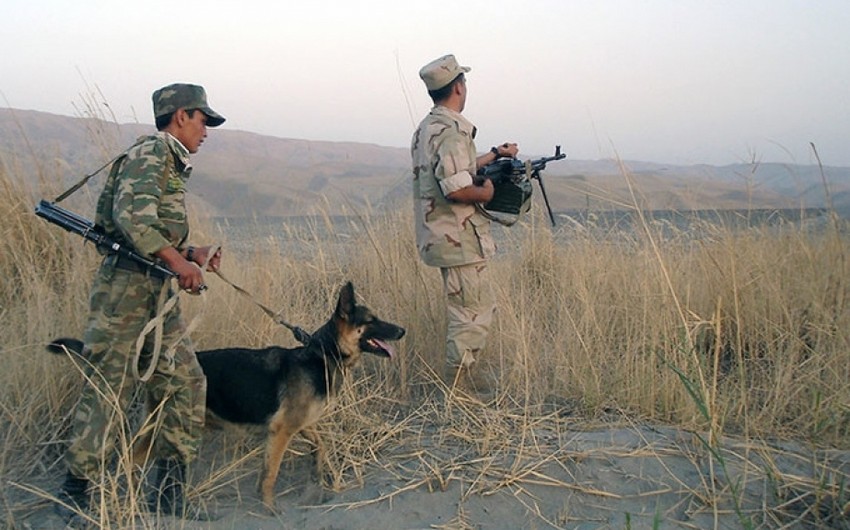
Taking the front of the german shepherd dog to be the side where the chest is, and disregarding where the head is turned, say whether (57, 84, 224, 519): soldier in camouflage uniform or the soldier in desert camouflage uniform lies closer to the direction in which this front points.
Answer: the soldier in desert camouflage uniform

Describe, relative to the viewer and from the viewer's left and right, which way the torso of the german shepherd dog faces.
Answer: facing to the right of the viewer

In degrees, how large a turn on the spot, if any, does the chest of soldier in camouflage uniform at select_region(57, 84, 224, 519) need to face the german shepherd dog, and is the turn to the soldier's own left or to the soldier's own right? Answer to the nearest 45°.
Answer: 0° — they already face it

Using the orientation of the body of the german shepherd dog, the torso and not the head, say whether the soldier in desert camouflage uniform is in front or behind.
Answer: in front

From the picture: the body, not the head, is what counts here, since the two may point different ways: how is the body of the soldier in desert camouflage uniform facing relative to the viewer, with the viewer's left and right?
facing away from the viewer and to the right of the viewer

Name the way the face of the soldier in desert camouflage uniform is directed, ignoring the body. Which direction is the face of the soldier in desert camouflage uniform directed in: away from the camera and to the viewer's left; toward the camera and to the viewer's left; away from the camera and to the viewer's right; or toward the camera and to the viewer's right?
away from the camera and to the viewer's right

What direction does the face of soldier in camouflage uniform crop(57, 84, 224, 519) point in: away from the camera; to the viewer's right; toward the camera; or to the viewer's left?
to the viewer's right

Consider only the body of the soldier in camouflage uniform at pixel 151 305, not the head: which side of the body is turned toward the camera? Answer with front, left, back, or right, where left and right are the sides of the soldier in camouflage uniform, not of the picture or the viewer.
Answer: right

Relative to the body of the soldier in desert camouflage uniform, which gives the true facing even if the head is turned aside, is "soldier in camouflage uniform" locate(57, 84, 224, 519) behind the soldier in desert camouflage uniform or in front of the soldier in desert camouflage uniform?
behind

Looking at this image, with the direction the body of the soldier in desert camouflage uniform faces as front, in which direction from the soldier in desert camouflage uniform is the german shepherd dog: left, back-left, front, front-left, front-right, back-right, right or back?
back
